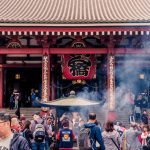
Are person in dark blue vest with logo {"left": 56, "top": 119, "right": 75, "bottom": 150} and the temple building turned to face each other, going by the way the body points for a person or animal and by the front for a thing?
yes

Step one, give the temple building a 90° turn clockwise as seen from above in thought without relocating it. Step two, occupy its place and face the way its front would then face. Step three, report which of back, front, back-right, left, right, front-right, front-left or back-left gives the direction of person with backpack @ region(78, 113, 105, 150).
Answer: left

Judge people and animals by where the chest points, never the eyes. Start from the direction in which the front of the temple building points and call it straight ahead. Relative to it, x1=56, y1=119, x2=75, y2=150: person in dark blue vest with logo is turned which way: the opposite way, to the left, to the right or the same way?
the opposite way

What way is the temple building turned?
toward the camera

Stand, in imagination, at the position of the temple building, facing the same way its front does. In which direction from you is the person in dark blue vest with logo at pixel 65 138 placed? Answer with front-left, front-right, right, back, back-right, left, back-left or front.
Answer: front

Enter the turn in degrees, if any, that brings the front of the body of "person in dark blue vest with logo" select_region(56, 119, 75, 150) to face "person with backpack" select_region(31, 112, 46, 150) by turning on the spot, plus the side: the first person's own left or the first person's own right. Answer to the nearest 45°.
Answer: approximately 135° to the first person's own left

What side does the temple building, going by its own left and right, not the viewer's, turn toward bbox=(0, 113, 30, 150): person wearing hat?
front

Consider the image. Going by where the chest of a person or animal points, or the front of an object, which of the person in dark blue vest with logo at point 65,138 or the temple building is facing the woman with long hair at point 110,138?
the temple building

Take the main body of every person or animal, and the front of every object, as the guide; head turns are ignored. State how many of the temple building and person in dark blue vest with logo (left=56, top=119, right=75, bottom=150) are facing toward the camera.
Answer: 1

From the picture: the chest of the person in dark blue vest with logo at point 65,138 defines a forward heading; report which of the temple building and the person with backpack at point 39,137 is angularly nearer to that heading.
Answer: the temple building

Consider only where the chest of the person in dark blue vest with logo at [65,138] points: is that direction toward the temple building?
yes

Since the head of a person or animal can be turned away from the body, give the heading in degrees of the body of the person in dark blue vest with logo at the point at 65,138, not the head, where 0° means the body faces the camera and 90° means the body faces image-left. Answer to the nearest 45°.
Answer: approximately 180°
